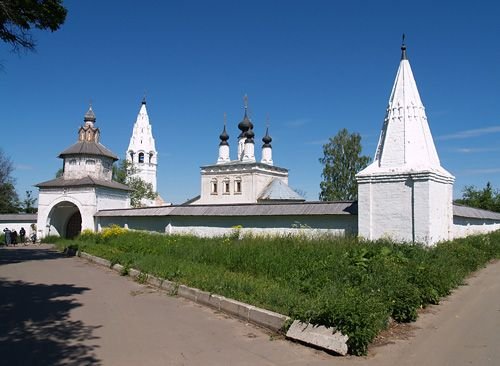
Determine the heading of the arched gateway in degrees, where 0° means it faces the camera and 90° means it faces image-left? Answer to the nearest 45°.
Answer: approximately 45°

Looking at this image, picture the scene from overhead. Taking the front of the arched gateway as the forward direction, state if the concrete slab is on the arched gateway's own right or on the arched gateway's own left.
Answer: on the arched gateway's own left

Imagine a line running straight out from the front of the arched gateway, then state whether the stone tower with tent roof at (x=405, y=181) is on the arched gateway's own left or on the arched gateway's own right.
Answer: on the arched gateway's own left

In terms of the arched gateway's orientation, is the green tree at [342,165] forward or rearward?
rearward

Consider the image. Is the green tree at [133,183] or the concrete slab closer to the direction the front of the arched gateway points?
the concrete slab

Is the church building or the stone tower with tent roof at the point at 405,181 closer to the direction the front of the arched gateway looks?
the stone tower with tent roof

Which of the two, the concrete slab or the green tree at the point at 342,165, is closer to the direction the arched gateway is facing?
the concrete slab

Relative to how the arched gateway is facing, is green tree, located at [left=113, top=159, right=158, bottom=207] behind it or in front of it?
behind

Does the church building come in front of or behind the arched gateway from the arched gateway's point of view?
behind

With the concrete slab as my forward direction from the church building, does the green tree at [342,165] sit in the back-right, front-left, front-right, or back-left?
back-left
